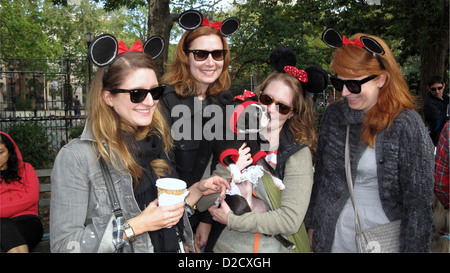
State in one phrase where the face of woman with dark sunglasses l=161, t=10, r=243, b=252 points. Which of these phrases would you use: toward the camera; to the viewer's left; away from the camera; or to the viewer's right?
toward the camera

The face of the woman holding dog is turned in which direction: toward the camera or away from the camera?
toward the camera

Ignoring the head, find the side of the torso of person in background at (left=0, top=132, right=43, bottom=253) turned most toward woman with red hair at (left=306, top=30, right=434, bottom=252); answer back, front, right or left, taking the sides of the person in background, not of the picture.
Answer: left

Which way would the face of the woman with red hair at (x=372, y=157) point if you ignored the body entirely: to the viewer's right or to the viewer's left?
to the viewer's left

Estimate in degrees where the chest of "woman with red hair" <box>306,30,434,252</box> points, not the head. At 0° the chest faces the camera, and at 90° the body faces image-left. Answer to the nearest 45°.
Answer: approximately 45°

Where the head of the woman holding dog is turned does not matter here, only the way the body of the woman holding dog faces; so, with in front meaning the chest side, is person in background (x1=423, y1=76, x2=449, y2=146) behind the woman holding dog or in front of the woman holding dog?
behind

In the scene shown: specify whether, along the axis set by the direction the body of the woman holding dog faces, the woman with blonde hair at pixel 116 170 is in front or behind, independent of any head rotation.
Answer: in front

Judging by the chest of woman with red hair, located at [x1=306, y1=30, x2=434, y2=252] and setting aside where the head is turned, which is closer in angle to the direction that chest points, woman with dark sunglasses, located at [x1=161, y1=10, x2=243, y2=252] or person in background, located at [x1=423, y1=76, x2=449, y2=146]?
the woman with dark sunglasses

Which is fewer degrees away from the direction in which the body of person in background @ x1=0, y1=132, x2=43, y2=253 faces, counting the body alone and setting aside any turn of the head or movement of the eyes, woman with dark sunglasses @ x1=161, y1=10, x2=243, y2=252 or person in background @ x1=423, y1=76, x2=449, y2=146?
the woman with dark sunglasses

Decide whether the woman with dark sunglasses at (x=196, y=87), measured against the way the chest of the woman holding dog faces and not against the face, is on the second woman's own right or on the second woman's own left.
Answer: on the second woman's own right

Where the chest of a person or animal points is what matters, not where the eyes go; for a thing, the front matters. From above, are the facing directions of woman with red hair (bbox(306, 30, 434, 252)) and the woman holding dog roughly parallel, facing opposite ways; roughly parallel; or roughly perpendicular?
roughly parallel

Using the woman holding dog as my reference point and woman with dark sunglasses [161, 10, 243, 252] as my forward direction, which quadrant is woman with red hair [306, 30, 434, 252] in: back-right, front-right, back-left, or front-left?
back-right

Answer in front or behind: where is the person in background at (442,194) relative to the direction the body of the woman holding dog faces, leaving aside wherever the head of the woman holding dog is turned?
behind

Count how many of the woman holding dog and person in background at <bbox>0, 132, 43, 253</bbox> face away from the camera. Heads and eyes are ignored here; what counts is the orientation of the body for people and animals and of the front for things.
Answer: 0

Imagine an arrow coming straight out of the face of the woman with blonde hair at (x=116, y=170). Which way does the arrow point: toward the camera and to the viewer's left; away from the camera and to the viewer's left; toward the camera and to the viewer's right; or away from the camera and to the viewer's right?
toward the camera and to the viewer's right

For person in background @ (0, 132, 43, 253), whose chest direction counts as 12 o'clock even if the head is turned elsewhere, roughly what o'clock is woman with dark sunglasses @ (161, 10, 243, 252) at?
The woman with dark sunglasses is roughly at 9 o'clock from the person in background.

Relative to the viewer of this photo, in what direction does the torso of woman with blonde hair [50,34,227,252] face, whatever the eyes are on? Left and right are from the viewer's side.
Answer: facing the viewer and to the right of the viewer
